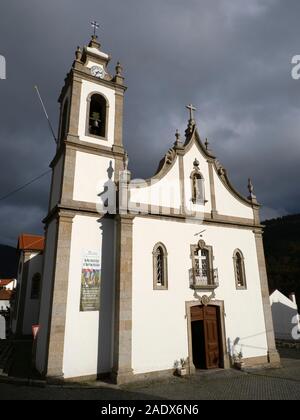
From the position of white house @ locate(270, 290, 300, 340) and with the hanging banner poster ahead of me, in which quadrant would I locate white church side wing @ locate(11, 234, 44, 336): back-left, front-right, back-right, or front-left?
front-right

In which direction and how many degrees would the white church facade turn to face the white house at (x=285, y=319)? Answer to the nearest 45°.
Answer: approximately 90° to its left

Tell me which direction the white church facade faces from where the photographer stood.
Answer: facing the viewer and to the right of the viewer

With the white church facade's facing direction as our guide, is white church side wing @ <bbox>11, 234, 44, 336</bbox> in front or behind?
behind

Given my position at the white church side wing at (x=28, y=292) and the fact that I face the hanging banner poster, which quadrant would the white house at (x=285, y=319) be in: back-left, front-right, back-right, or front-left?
front-left
